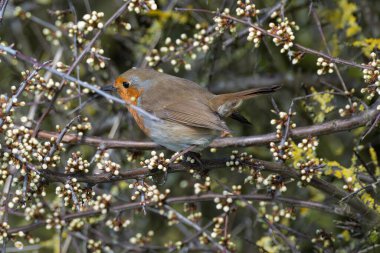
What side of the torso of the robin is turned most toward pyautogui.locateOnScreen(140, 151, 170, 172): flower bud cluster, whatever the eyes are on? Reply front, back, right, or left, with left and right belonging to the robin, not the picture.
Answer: front

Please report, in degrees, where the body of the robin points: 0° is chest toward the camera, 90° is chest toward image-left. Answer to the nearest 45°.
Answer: approximately 90°

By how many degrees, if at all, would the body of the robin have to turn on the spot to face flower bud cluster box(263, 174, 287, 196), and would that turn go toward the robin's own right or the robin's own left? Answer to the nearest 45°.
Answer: approximately 135° to the robin's own left

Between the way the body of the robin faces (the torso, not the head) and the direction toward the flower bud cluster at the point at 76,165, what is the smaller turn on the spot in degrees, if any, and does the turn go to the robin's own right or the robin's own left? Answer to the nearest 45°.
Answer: approximately 45° to the robin's own left
